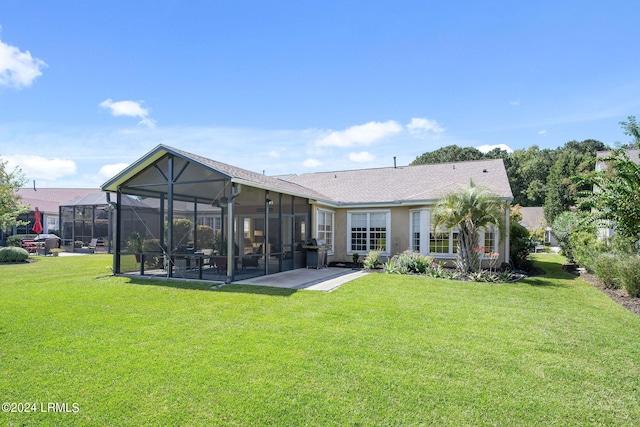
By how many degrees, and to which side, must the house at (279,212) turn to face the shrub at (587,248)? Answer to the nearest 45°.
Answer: approximately 90° to its right

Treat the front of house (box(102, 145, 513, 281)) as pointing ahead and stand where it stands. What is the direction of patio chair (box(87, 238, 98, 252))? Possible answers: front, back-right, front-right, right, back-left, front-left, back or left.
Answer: front-left

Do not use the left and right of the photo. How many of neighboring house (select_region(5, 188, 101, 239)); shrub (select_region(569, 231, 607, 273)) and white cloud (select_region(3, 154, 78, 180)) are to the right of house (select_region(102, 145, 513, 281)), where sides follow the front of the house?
1

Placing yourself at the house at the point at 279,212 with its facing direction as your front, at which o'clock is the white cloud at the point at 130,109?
The white cloud is roughly at 10 o'clock from the house.

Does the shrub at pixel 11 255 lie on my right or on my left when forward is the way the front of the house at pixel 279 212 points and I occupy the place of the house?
on my left

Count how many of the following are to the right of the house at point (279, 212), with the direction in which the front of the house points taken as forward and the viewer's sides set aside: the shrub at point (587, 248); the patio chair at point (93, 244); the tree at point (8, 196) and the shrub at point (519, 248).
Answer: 2

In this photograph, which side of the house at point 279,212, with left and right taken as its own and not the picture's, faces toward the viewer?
back

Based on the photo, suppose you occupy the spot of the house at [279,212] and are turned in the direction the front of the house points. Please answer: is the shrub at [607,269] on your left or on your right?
on your right

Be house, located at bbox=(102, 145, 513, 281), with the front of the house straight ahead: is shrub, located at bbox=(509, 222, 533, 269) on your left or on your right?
on your right
